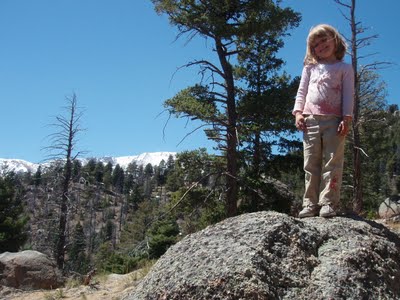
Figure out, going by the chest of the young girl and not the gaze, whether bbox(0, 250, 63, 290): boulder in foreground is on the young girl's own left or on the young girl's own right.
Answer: on the young girl's own right

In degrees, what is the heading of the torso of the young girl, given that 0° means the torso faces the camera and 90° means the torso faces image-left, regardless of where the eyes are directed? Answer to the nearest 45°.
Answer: approximately 0°

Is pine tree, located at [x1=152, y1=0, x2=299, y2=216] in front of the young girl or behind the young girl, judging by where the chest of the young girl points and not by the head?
behind
